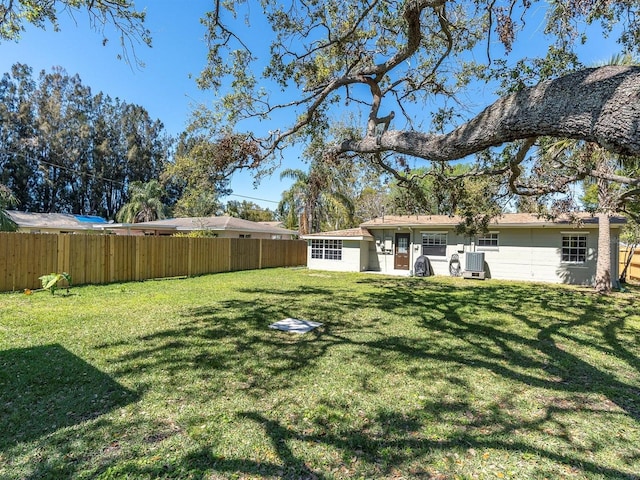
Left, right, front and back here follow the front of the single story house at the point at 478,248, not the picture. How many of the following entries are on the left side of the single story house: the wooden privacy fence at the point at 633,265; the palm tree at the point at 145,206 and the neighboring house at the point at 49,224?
2

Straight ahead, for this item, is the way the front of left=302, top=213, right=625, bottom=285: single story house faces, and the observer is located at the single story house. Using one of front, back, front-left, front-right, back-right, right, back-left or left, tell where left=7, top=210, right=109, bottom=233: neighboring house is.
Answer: left

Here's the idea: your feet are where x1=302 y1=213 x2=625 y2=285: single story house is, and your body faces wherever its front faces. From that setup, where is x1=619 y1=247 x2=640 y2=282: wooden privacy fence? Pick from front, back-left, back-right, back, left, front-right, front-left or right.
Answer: front-right

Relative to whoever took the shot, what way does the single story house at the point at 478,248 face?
facing away from the viewer

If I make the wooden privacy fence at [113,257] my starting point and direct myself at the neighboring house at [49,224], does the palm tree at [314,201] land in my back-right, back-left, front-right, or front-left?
front-right
